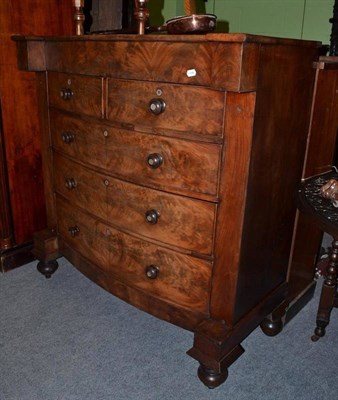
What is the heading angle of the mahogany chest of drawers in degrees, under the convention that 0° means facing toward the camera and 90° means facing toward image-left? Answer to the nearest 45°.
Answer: approximately 45°

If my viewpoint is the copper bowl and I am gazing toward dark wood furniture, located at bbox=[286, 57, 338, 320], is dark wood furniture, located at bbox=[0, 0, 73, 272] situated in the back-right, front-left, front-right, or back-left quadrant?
back-left

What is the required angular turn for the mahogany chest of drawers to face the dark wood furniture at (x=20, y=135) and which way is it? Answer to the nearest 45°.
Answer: approximately 90° to its right
